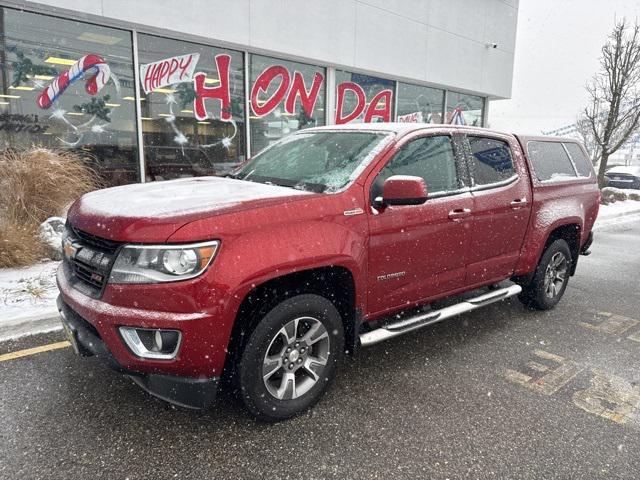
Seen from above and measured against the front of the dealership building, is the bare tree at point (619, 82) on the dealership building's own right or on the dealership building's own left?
on the dealership building's own left

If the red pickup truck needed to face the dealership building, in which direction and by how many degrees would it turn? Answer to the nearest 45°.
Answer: approximately 135° to its right

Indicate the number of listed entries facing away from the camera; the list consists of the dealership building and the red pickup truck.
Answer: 0

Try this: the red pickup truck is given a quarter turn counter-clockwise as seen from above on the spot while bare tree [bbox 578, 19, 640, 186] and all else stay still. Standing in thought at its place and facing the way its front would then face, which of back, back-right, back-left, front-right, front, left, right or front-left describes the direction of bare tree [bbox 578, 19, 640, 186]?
left

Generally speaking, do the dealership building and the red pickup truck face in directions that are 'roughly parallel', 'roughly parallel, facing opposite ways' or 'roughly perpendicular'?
roughly perpendicular

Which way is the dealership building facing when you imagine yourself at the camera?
facing the viewer and to the right of the viewer

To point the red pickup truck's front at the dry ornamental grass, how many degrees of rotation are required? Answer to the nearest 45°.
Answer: approximately 90° to its right

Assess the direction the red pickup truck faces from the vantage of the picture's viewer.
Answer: facing the viewer and to the left of the viewer
